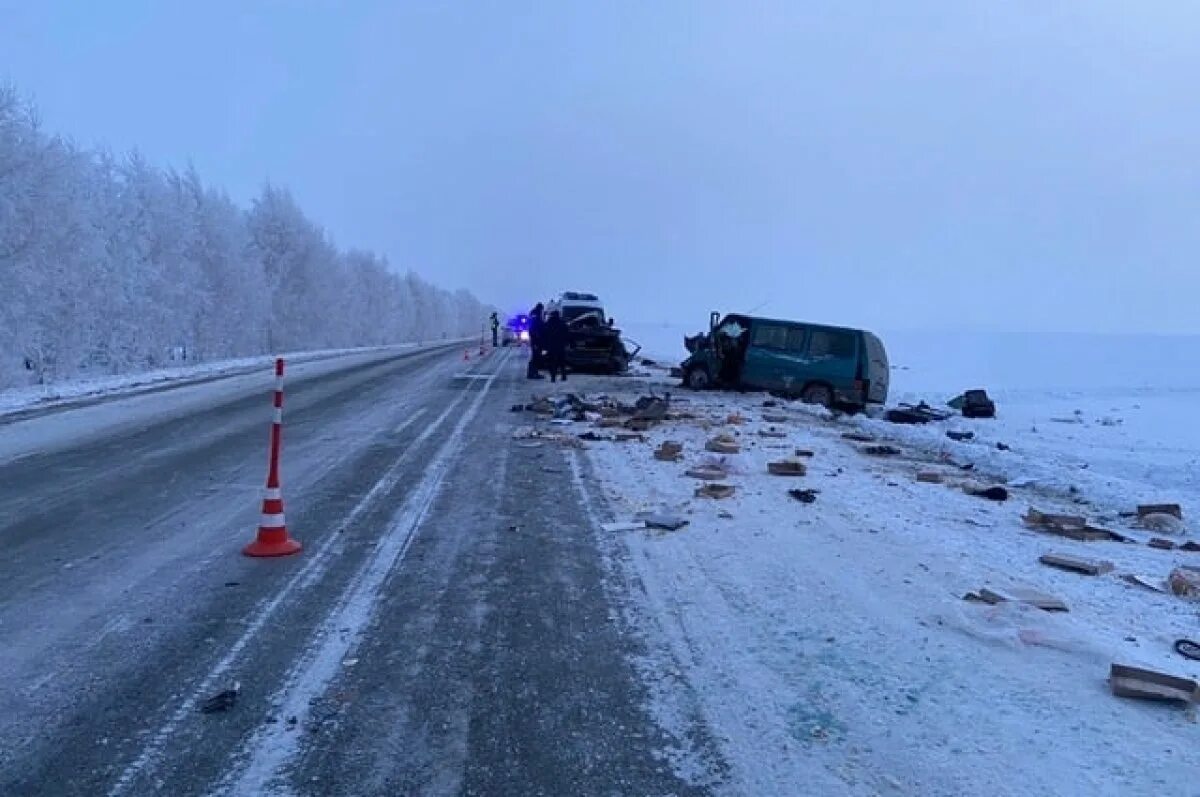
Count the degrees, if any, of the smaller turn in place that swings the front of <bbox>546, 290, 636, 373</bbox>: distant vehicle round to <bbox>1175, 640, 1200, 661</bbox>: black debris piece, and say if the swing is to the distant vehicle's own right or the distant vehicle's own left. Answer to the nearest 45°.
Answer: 0° — it already faces it

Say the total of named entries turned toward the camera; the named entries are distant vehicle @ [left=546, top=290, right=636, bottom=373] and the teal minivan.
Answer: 1

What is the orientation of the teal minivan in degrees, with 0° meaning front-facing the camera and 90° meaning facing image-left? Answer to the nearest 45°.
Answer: approximately 135°

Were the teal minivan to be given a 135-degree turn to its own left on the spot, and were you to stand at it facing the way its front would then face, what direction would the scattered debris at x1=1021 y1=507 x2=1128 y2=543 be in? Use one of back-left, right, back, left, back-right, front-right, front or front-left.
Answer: front

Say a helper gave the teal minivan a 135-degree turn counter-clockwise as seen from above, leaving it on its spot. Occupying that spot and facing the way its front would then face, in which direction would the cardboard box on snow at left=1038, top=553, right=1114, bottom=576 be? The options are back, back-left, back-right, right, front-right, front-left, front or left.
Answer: front

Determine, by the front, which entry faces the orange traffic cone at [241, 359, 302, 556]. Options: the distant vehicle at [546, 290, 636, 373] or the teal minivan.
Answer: the distant vehicle

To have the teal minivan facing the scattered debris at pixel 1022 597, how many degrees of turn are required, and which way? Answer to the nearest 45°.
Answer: approximately 135° to its left

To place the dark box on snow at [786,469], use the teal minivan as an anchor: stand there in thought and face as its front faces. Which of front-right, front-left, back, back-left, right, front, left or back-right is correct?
back-left

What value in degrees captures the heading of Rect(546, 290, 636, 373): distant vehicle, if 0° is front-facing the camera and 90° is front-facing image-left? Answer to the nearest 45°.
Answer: approximately 0°

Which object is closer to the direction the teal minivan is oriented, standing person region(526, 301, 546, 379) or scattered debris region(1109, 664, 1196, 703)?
the standing person

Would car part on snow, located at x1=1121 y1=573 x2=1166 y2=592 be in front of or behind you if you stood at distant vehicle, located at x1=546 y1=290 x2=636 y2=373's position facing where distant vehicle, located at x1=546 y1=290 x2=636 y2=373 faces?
in front

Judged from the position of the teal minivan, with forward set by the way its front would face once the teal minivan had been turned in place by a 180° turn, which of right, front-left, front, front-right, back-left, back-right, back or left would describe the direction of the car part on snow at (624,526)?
front-right

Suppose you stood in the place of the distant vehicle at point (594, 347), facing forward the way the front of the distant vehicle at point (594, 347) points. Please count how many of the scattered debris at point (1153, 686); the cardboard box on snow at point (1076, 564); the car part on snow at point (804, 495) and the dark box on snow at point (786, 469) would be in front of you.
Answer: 4

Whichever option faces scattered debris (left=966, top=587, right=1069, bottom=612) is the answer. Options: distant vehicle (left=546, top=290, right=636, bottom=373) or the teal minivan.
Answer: the distant vehicle
